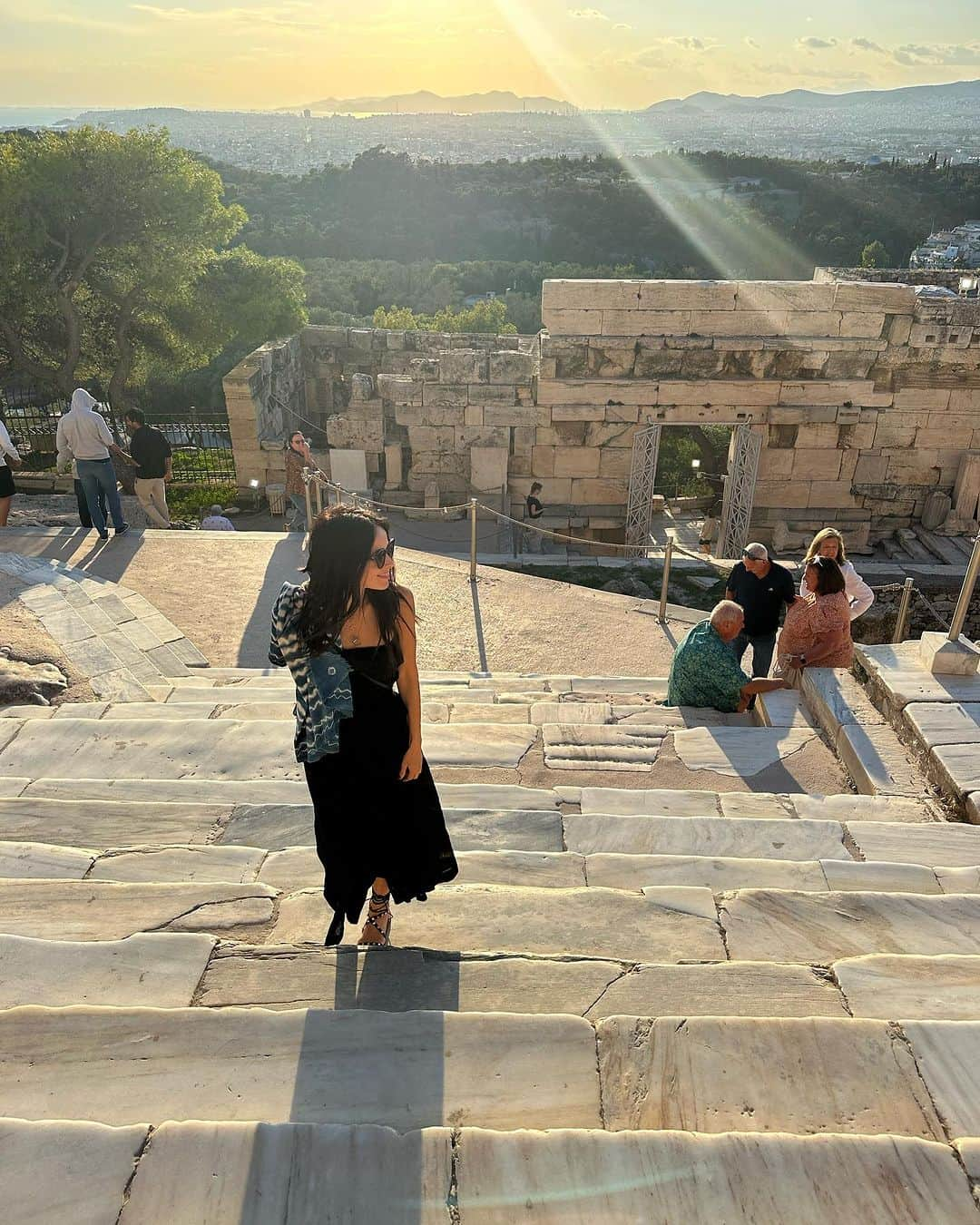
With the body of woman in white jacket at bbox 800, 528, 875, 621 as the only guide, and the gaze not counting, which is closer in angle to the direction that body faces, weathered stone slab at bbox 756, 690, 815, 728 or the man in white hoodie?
the weathered stone slab

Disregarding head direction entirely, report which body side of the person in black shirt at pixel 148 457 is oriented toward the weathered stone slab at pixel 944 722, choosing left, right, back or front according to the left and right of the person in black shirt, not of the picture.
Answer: back

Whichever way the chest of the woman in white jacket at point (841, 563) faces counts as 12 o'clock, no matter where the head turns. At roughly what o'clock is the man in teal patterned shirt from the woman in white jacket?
The man in teal patterned shirt is roughly at 1 o'clock from the woman in white jacket.

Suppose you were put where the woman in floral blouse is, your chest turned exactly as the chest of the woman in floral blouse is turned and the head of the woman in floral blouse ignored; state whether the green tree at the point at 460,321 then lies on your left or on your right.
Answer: on your right

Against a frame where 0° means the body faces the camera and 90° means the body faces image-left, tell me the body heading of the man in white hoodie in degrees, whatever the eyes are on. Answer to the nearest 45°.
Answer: approximately 225°

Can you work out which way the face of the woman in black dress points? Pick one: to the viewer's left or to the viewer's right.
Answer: to the viewer's right

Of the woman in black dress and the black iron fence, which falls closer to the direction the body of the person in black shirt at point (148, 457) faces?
the black iron fence

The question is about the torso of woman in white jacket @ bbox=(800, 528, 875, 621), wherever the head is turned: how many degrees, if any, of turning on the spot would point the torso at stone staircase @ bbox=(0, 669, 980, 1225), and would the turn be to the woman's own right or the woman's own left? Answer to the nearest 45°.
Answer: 0° — they already face it

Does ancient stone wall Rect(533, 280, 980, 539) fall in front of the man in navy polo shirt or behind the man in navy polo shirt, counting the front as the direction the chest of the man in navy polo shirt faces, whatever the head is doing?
behind

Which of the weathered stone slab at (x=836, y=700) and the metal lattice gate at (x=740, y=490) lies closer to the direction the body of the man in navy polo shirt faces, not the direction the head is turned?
the weathered stone slab

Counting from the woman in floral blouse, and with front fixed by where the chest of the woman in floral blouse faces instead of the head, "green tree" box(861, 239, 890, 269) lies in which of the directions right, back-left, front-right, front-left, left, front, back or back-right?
right

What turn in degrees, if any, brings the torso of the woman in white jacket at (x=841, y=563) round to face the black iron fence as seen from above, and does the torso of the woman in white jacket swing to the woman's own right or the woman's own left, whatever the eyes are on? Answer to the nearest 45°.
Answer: approximately 135° to the woman's own right

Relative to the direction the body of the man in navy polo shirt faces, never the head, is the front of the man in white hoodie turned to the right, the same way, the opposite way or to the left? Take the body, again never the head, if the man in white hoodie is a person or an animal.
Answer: the opposite way

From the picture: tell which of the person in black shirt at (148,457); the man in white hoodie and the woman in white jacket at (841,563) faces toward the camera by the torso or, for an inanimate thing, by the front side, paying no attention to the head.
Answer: the woman in white jacket

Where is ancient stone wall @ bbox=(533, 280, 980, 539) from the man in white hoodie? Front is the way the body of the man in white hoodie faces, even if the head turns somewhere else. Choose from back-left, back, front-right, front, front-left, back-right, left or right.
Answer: front-right

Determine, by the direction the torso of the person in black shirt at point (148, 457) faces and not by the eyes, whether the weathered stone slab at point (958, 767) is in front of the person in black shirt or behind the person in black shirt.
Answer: behind
